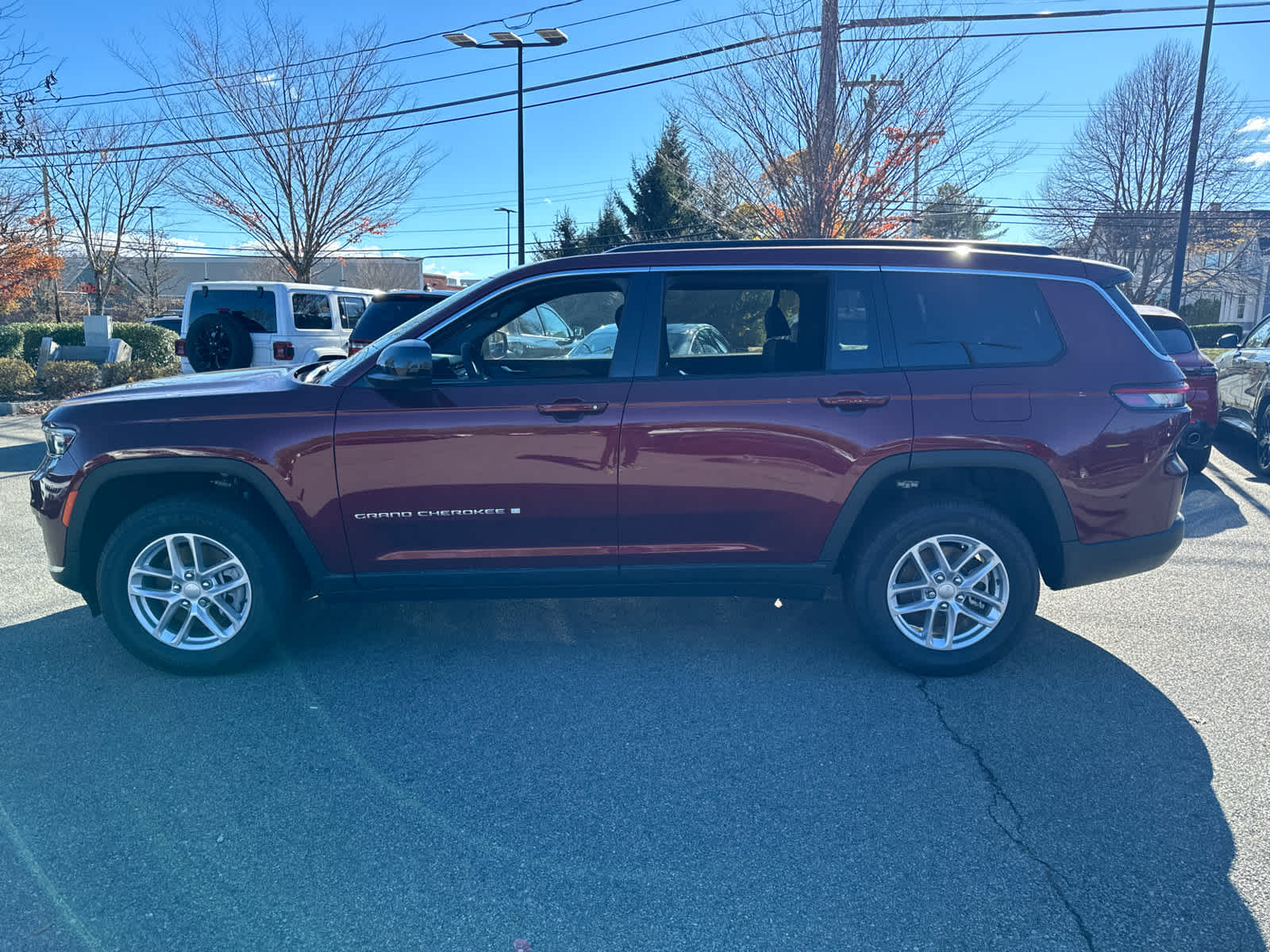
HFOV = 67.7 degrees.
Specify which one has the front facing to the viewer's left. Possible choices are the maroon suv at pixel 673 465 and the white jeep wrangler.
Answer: the maroon suv

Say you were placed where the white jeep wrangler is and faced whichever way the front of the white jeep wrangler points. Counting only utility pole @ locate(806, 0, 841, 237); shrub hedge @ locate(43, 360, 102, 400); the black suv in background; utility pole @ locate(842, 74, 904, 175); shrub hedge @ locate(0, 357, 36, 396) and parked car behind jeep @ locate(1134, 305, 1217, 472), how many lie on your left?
2

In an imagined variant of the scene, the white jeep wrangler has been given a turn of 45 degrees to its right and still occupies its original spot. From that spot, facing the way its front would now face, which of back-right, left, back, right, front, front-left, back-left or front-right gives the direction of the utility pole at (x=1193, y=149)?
front

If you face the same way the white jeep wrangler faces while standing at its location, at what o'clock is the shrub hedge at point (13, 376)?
The shrub hedge is roughly at 9 o'clock from the white jeep wrangler.

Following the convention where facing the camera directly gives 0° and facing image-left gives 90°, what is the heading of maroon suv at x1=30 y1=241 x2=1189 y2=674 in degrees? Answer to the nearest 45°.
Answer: approximately 90°

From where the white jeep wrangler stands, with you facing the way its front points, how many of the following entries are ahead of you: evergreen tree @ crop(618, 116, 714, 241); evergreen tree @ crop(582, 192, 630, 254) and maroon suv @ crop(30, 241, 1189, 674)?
2

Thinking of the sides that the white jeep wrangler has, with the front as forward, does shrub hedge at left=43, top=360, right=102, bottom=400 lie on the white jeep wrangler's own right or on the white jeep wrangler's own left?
on the white jeep wrangler's own left

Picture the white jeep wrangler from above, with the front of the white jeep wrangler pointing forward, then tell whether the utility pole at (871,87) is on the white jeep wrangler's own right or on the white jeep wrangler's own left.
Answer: on the white jeep wrangler's own right

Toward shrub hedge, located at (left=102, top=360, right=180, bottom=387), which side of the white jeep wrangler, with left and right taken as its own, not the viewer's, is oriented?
left

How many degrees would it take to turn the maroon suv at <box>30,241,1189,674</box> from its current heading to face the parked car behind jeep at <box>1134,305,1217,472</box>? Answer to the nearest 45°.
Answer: approximately 135° to its right

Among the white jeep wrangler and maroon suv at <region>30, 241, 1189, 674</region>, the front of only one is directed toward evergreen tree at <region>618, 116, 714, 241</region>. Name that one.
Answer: the white jeep wrangler

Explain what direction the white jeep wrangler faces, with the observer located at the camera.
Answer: facing away from the viewer and to the right of the viewer

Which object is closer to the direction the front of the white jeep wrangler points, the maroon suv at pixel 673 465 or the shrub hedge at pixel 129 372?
the shrub hedge

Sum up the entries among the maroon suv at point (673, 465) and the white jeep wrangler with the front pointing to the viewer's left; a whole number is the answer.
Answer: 1

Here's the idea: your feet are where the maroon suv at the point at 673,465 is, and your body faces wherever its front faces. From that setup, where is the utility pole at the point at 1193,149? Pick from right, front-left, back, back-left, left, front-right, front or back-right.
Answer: back-right

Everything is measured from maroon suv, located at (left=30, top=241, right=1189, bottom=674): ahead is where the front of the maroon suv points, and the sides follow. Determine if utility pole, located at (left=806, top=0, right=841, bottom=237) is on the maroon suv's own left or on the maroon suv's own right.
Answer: on the maroon suv's own right
